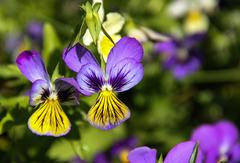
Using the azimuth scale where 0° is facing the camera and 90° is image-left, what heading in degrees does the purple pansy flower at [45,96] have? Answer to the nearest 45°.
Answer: approximately 0°

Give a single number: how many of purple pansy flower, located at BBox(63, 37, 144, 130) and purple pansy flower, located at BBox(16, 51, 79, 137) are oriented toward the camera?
2

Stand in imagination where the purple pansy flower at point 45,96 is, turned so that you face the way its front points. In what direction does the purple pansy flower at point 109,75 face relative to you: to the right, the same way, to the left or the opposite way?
the same way

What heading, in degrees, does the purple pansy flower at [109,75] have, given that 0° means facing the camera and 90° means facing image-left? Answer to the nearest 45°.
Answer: approximately 0°

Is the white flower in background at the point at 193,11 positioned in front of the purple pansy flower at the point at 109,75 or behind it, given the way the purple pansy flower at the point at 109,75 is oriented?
behind

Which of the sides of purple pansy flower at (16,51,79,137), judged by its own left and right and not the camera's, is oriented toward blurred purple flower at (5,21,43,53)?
back

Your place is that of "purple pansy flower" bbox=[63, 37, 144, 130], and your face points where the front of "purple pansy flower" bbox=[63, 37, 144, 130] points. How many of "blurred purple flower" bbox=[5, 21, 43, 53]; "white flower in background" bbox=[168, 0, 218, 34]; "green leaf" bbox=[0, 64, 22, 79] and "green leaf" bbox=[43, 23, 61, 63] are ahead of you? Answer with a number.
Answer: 0

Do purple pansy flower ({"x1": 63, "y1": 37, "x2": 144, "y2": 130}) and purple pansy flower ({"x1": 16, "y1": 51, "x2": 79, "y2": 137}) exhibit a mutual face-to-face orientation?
no
